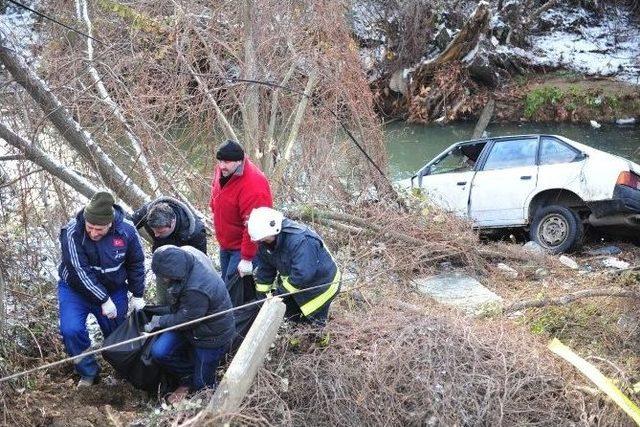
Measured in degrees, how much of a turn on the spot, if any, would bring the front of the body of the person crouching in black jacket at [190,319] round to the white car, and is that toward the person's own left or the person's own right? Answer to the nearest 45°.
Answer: approximately 135° to the person's own right

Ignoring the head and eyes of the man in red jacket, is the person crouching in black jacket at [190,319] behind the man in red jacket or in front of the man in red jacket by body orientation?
in front

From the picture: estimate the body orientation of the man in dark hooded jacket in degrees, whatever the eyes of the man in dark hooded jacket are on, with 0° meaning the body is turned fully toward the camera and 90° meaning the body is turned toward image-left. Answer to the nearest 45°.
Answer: approximately 45°

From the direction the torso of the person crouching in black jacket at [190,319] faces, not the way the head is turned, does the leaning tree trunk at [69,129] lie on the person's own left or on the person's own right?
on the person's own right

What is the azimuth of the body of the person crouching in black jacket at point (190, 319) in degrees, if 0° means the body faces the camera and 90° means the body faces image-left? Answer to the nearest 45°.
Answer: approximately 90°

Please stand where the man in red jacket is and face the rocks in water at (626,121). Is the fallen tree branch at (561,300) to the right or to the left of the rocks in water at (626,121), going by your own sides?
right

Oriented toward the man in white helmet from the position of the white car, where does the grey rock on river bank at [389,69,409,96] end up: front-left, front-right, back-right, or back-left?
back-right

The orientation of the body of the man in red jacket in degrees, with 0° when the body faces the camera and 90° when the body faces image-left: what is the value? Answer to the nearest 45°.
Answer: approximately 45°

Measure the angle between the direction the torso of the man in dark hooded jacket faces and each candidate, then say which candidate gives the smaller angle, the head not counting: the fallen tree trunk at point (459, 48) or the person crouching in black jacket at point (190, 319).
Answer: the person crouching in black jacket

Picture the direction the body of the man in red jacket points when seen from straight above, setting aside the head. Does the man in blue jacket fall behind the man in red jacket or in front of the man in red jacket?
in front

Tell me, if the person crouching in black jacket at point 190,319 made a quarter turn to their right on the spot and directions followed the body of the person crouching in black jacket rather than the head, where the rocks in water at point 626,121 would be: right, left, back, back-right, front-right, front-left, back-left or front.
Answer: front-right

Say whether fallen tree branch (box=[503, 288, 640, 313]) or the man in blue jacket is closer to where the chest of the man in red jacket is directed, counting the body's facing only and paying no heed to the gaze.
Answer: the man in blue jacket

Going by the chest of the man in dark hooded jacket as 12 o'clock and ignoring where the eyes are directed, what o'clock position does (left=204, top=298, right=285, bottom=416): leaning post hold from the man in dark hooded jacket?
The leaning post is roughly at 10 o'clock from the man in dark hooded jacket.
